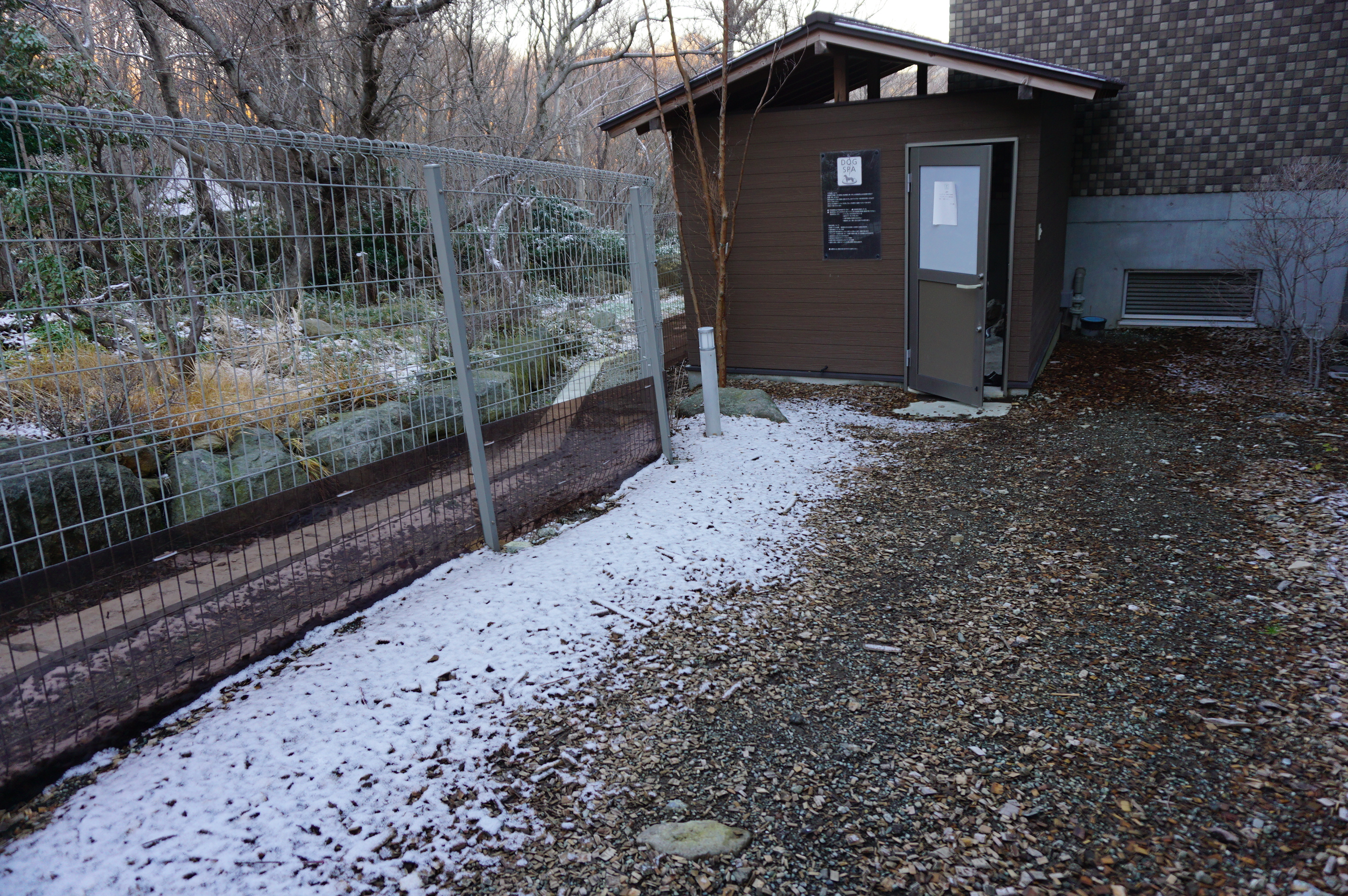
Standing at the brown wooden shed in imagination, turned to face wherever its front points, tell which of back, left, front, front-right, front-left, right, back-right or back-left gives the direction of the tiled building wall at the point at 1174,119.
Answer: back-left

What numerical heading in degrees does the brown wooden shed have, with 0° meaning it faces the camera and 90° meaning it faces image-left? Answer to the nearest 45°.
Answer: approximately 0°

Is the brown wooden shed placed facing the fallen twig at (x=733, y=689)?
yes

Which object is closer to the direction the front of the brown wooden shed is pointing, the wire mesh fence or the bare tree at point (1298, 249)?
the wire mesh fence

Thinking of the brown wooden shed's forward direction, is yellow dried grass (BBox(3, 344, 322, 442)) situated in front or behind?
in front

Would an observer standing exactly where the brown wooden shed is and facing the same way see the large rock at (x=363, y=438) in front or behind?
in front

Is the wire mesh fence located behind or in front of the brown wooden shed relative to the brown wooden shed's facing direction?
in front

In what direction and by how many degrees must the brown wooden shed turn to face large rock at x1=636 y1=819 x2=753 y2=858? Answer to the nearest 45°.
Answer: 0° — it already faces it

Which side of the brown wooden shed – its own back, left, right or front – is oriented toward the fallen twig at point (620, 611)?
front

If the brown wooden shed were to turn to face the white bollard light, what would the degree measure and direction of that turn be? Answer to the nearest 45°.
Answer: approximately 45° to its right
